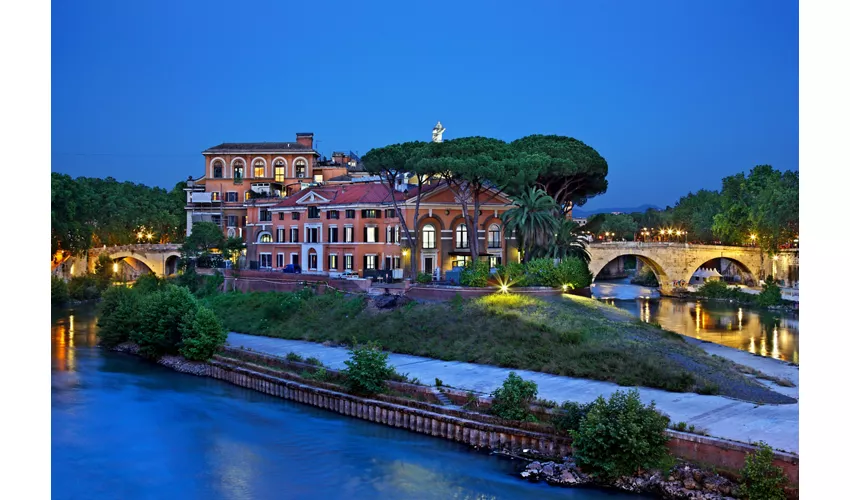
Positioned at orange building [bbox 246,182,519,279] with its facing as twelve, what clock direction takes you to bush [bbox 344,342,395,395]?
The bush is roughly at 12 o'clock from the orange building.

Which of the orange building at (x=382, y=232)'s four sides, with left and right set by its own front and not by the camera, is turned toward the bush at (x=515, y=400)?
front

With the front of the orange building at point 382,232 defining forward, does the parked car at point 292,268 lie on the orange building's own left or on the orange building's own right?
on the orange building's own right

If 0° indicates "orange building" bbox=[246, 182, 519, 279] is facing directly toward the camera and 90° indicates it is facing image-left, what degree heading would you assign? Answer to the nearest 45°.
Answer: approximately 0°

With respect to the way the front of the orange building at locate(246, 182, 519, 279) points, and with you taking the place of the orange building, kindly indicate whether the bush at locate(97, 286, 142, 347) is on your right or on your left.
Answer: on your right

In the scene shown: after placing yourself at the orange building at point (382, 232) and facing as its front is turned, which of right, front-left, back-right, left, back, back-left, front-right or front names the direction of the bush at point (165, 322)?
front-right

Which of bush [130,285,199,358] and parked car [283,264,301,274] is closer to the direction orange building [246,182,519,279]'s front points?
the bush

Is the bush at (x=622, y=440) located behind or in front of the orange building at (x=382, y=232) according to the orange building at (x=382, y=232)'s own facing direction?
in front

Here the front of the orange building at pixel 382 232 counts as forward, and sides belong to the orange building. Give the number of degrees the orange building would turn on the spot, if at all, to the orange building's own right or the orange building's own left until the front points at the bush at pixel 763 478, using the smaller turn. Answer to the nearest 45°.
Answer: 0° — it already faces it

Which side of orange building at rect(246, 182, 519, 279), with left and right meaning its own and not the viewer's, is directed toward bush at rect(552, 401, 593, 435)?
front

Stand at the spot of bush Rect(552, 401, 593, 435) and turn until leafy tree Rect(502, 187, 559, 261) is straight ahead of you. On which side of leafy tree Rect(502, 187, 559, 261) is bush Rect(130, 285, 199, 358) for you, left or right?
left

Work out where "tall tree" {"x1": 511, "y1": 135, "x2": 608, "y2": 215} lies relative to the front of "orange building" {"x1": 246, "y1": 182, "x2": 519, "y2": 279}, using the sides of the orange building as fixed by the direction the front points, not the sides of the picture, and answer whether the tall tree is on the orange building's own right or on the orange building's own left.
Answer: on the orange building's own left
